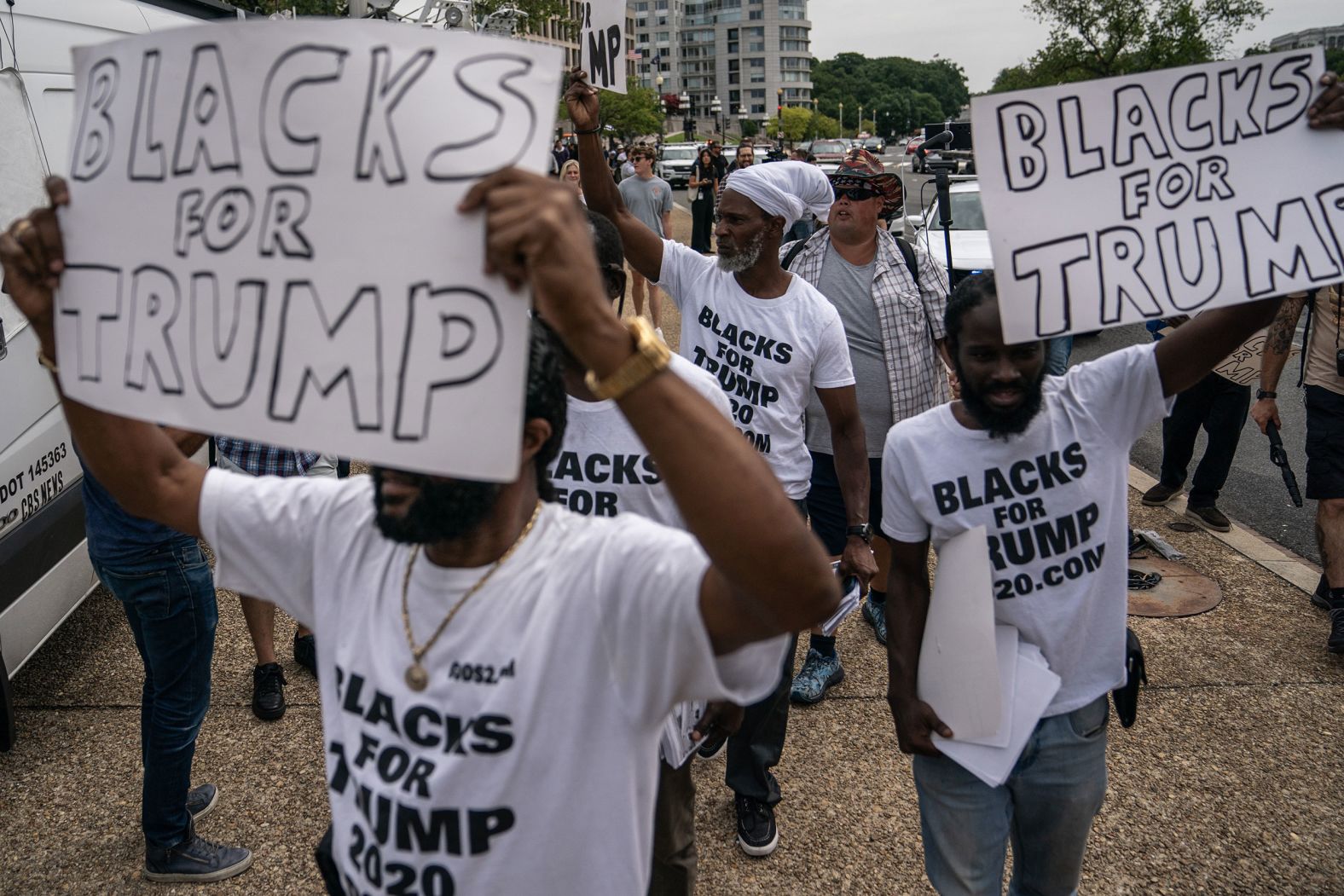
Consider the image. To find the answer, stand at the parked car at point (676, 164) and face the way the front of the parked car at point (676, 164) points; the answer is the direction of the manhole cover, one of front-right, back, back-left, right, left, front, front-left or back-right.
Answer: front

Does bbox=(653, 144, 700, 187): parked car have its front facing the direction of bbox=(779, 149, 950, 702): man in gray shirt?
yes

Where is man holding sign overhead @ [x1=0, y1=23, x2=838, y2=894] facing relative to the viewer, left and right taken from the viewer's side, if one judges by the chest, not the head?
facing the viewer and to the left of the viewer

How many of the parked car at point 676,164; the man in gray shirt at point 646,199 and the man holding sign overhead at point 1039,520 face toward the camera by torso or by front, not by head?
3

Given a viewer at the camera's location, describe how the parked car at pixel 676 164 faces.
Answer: facing the viewer

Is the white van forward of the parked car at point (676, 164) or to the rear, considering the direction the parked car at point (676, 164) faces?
forward

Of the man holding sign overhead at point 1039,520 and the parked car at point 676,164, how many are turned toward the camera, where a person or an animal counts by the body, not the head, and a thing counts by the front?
2

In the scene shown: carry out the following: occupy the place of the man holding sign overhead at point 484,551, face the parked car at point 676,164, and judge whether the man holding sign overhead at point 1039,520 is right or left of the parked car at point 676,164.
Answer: right

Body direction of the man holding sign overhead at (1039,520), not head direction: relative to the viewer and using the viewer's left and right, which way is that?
facing the viewer

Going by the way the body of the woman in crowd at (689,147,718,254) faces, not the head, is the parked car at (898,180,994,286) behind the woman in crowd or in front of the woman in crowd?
in front

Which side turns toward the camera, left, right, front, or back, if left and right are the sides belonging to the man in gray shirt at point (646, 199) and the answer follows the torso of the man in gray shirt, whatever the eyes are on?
front

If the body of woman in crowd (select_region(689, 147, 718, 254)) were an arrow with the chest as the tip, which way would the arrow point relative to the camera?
toward the camera
